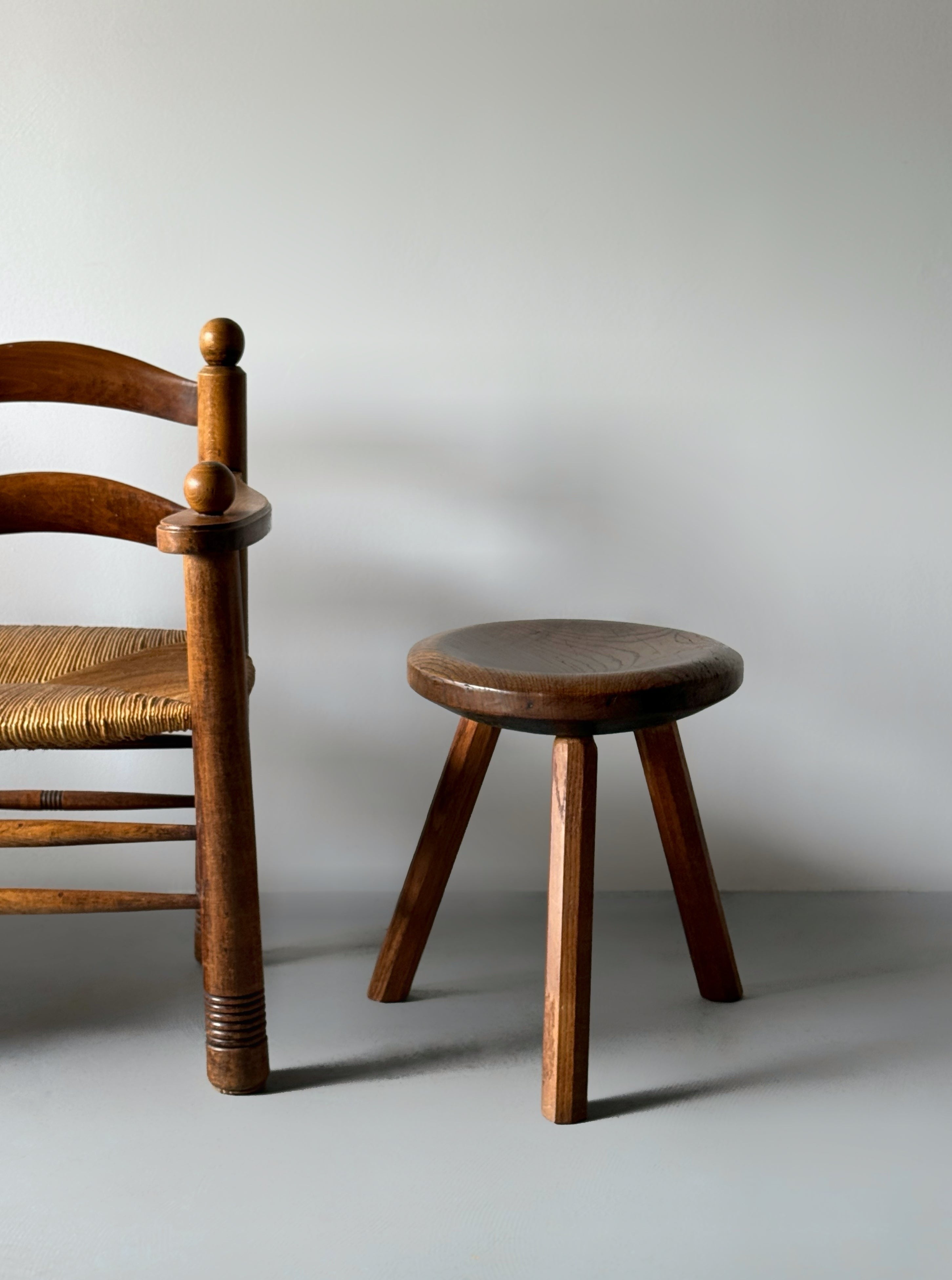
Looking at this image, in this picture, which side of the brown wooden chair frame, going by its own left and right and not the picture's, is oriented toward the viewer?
front
